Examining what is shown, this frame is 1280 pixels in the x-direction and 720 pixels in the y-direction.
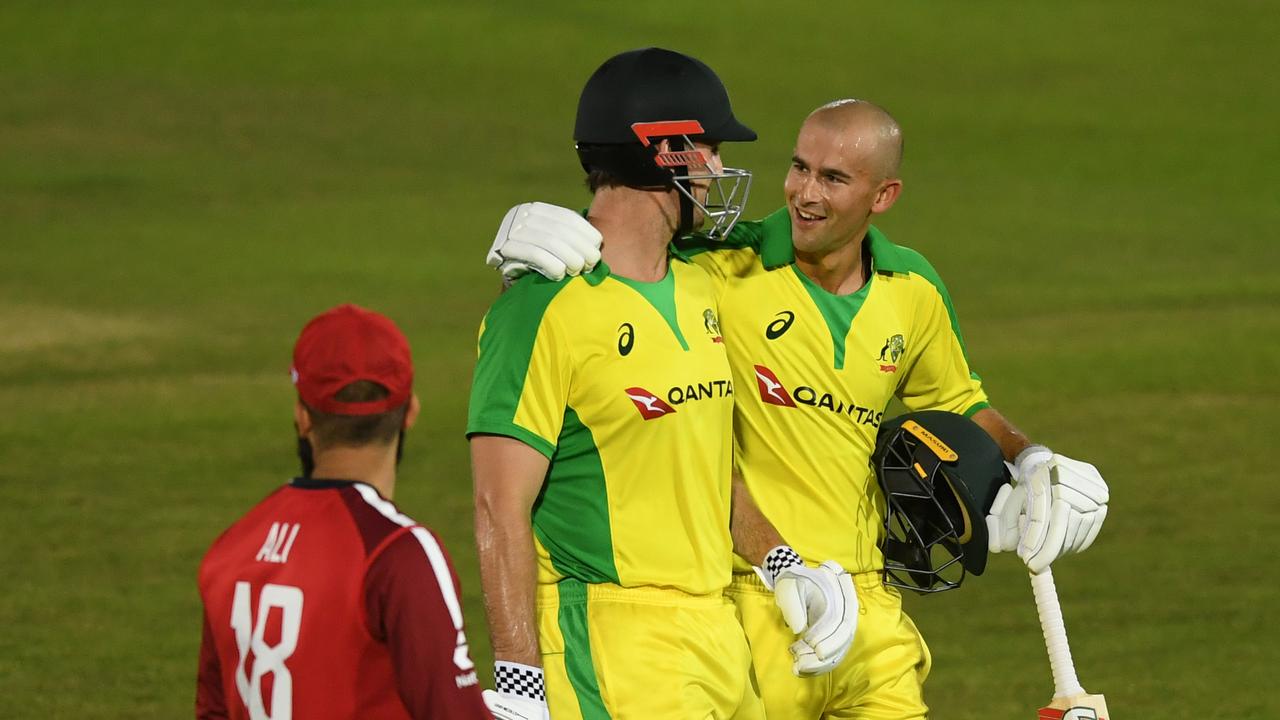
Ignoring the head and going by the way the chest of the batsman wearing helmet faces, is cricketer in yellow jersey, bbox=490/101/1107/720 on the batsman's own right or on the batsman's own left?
on the batsman's own left

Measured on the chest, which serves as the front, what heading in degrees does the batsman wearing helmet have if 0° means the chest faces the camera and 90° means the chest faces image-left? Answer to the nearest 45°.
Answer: approximately 315°

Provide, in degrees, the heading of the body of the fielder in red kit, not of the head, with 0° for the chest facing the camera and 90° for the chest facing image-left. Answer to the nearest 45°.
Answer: approximately 225°

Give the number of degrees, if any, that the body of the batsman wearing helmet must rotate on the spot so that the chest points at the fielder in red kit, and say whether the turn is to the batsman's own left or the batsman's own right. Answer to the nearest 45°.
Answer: approximately 90° to the batsman's own right

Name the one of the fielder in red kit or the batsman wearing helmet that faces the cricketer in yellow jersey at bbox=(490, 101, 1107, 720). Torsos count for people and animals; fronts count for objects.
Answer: the fielder in red kit

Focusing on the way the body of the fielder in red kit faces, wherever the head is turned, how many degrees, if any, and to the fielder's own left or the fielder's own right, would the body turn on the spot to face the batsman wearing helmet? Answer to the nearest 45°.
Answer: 0° — they already face them
